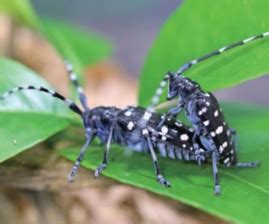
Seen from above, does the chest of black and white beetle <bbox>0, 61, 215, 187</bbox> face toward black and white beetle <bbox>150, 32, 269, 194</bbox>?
no

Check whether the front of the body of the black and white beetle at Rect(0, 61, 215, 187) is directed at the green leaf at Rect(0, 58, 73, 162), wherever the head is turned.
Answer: yes

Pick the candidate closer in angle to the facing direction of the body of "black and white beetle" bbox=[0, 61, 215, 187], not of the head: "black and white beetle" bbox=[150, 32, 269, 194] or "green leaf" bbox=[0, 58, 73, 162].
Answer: the green leaf

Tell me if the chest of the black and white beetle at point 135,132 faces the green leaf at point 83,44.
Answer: no

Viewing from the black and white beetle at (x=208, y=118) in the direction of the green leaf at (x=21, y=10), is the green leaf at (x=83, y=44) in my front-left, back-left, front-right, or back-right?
front-right

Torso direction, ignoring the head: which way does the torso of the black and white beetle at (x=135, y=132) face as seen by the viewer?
to the viewer's left

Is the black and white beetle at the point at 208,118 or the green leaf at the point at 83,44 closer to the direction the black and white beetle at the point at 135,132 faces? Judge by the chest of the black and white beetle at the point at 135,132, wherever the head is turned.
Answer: the green leaf

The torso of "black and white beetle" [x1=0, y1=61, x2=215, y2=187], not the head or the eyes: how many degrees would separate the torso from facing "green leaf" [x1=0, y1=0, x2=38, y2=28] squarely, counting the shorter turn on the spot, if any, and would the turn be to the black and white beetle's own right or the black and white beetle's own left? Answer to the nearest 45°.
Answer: approximately 45° to the black and white beetle's own right
